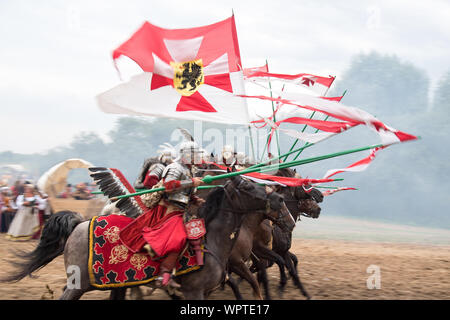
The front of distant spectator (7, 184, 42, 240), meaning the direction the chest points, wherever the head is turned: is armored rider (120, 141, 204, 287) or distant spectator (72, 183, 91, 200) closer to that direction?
the armored rider

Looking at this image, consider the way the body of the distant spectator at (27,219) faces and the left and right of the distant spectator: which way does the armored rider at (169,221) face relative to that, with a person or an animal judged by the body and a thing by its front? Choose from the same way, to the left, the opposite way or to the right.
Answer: to the left

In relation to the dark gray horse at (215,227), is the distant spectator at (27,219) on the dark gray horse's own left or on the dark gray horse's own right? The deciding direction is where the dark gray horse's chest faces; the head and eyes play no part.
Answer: on the dark gray horse's own left

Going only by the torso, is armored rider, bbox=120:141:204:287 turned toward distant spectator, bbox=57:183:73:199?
no

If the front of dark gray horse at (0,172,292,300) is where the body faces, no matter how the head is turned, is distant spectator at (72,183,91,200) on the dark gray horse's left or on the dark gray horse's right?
on the dark gray horse's left

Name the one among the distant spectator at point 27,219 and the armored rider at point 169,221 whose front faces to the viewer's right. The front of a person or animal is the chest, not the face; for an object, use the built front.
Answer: the armored rider

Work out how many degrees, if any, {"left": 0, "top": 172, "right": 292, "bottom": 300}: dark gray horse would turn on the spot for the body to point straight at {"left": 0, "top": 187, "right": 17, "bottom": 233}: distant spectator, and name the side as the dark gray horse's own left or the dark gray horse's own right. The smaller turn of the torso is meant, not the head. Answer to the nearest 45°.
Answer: approximately 135° to the dark gray horse's own left

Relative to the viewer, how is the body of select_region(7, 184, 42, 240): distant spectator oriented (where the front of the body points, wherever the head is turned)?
toward the camera

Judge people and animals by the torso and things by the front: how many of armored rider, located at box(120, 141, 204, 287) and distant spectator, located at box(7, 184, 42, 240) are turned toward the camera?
1

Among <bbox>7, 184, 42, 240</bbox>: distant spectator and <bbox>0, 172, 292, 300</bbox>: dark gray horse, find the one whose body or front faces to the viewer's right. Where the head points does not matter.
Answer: the dark gray horse

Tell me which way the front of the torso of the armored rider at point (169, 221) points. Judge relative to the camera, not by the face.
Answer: to the viewer's right

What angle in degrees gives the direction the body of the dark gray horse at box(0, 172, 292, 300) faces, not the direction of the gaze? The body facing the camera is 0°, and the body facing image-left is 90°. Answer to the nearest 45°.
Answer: approximately 270°
